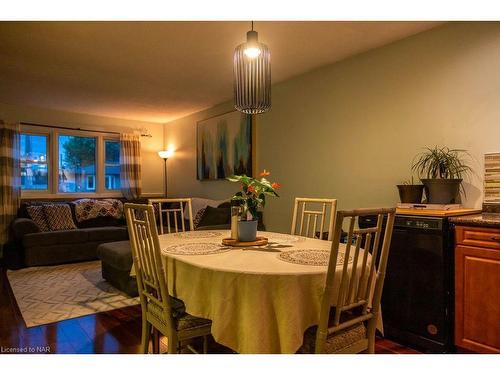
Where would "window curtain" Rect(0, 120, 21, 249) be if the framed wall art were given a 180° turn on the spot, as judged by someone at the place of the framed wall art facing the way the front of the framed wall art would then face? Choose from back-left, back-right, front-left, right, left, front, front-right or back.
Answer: back-left

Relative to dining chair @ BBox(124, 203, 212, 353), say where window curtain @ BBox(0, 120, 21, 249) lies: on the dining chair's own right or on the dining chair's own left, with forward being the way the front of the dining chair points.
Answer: on the dining chair's own left

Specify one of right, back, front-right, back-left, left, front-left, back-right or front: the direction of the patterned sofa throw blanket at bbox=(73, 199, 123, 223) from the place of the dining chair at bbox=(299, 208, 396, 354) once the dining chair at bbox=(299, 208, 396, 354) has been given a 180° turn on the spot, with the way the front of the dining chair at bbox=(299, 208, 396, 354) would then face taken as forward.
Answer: back

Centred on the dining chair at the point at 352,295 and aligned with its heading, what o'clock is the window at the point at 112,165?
The window is roughly at 12 o'clock from the dining chair.

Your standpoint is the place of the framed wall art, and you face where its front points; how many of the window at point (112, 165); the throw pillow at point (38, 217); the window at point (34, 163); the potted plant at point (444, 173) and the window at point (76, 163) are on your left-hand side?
1

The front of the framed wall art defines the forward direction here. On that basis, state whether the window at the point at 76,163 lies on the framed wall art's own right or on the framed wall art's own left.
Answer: on the framed wall art's own right

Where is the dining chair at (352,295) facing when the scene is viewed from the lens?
facing away from the viewer and to the left of the viewer

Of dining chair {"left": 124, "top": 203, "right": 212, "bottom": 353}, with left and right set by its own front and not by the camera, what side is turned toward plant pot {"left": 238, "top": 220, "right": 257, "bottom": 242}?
front

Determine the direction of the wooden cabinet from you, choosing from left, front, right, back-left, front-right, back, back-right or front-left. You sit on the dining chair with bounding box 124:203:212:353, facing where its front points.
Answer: front-right

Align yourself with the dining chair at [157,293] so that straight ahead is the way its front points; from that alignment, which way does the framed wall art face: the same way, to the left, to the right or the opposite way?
the opposite way

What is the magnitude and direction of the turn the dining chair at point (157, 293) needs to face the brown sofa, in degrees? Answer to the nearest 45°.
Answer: approximately 90° to its left

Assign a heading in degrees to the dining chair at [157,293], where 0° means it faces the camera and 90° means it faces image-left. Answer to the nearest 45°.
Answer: approximately 225°

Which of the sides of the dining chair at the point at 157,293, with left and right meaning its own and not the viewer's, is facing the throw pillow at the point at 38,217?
left

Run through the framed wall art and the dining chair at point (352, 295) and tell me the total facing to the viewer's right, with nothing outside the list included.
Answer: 0

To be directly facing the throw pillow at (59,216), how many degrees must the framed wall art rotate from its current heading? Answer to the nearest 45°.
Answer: approximately 45° to its right

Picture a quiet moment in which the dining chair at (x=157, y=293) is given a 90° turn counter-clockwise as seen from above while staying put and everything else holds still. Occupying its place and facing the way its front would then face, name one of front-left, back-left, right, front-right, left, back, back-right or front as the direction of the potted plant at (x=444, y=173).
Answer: back-right

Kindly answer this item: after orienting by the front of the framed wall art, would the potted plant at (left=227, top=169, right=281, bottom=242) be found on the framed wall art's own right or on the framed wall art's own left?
on the framed wall art's own left

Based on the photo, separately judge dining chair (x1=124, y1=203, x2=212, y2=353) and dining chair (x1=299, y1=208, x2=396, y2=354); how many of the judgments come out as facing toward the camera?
0

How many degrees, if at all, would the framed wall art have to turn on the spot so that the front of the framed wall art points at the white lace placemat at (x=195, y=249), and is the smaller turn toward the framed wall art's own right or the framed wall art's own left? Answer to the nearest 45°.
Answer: approximately 45° to the framed wall art's own left

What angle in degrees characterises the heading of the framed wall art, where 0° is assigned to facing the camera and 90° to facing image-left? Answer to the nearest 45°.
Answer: approximately 45°
